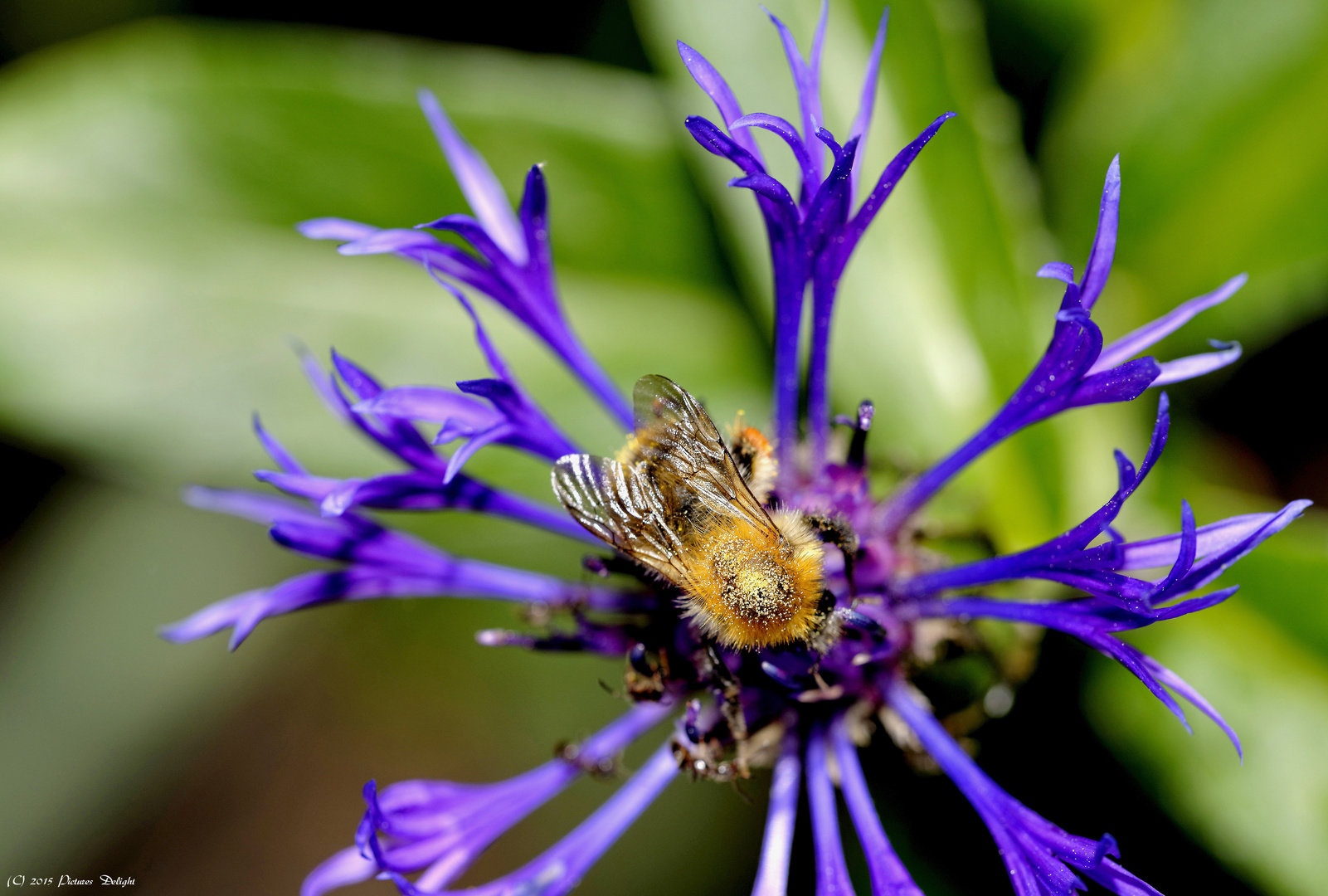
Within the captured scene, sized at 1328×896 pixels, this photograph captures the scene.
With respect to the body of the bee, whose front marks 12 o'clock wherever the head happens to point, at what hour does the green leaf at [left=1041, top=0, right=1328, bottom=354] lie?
The green leaf is roughly at 10 o'clock from the bee.

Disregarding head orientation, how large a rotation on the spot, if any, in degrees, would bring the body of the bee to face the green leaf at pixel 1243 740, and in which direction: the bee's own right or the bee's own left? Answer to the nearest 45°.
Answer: approximately 90° to the bee's own left

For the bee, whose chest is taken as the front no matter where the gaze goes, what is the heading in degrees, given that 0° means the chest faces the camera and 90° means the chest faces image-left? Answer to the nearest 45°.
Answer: approximately 315°
